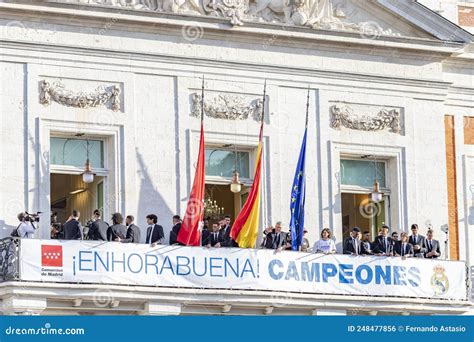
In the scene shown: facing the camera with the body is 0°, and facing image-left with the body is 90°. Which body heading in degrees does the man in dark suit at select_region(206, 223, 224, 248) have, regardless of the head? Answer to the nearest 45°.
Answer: approximately 0°

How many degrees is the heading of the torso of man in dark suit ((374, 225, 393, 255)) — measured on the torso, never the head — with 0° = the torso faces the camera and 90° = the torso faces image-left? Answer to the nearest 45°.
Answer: approximately 0°

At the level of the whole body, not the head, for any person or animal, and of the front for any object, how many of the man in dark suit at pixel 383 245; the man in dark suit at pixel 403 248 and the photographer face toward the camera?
2

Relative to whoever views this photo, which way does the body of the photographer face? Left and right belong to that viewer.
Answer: facing to the right of the viewer
